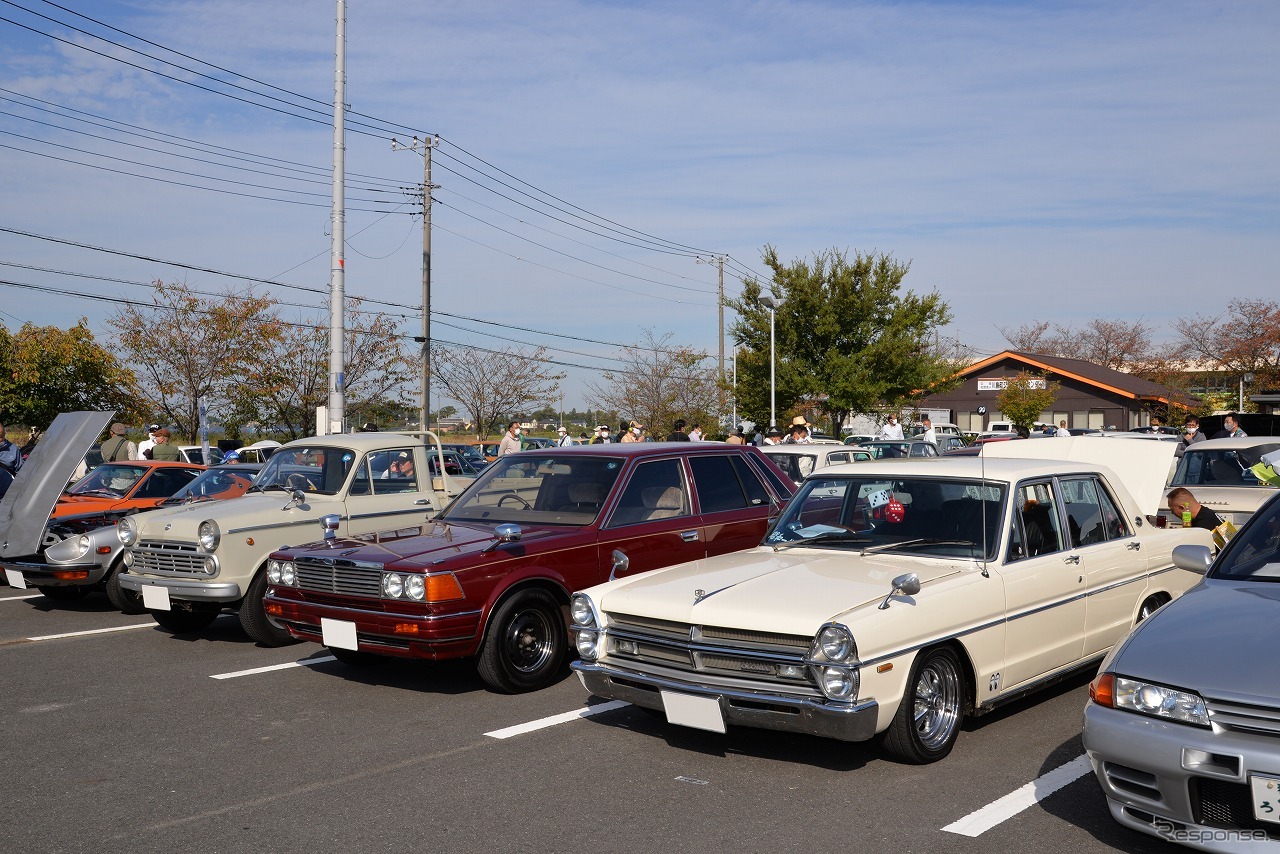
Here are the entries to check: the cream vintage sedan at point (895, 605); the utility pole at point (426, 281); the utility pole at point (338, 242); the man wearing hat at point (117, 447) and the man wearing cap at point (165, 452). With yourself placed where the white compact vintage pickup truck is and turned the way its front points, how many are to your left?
1

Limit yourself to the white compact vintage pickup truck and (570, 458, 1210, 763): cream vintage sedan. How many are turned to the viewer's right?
0

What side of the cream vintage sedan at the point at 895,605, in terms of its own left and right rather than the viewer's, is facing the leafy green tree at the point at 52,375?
right

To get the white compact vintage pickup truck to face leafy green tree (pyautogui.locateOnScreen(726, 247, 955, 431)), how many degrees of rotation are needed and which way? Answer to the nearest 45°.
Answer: approximately 180°

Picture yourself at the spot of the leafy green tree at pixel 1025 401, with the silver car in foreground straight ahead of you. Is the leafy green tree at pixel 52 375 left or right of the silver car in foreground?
right

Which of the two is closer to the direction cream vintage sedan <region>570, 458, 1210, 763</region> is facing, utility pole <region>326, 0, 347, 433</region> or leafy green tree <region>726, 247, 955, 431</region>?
the utility pole

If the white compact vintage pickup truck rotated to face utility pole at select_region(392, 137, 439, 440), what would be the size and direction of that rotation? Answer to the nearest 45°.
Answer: approximately 135° to its right

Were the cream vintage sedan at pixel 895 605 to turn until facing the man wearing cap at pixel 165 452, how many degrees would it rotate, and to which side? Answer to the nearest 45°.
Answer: approximately 90° to its right

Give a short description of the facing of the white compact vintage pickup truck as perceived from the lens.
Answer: facing the viewer and to the left of the viewer

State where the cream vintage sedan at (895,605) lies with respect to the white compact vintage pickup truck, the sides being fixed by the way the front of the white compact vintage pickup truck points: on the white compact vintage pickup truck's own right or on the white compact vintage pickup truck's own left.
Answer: on the white compact vintage pickup truck's own left

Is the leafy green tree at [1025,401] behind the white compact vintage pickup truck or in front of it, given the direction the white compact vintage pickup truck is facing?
behind

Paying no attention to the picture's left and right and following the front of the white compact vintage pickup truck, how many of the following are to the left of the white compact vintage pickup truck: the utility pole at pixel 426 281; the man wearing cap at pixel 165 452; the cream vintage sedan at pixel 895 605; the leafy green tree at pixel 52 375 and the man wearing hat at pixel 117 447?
1

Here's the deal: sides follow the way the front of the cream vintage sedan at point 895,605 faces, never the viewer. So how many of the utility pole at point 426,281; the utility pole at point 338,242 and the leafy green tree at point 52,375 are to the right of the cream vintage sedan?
3

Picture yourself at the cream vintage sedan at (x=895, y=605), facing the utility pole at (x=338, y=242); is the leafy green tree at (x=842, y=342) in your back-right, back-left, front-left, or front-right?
front-right

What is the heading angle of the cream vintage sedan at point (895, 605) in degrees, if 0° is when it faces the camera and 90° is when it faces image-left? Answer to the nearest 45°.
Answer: approximately 45°

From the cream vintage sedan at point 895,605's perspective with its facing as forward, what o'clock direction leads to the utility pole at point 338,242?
The utility pole is roughly at 3 o'clock from the cream vintage sedan.
